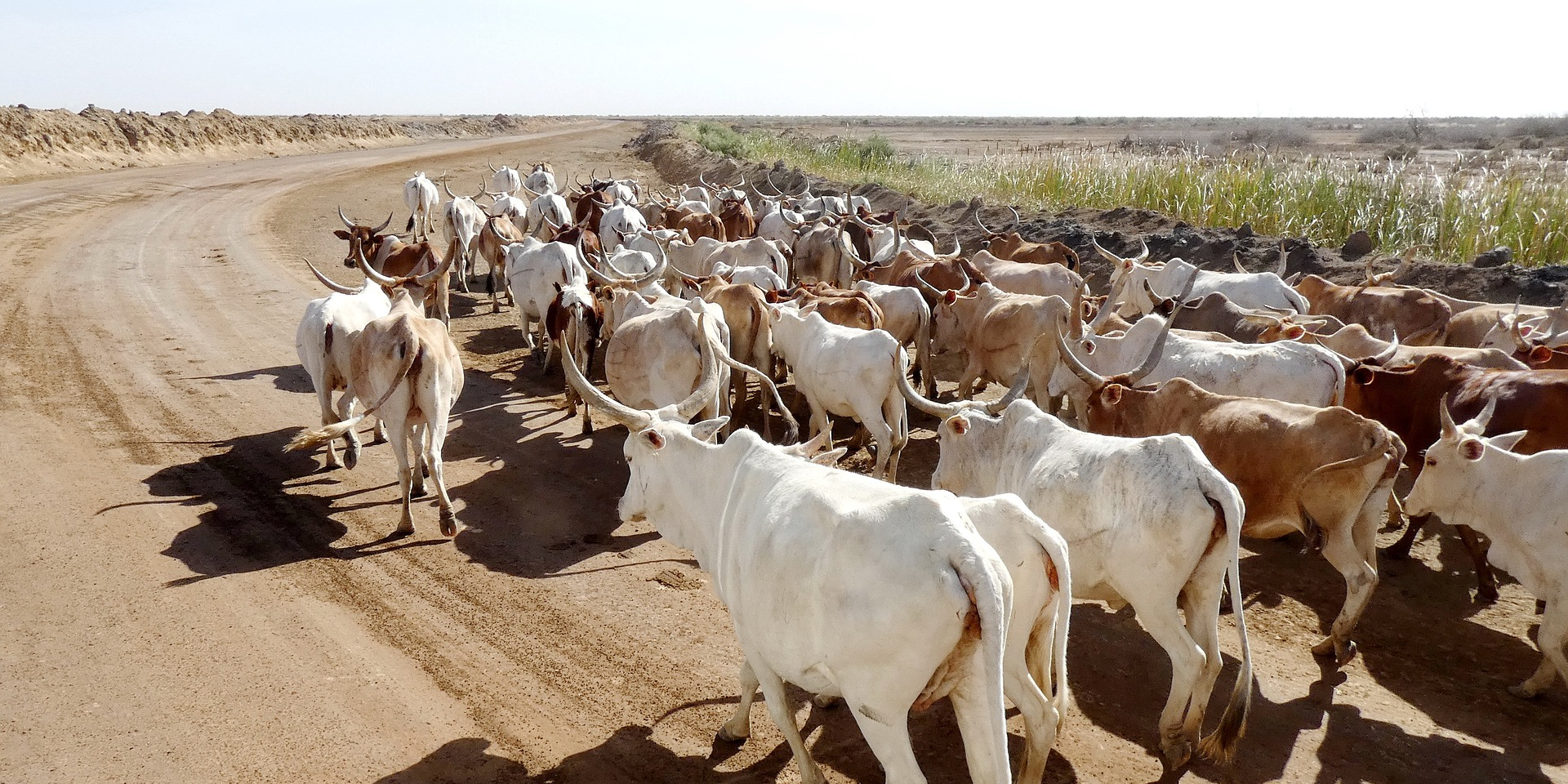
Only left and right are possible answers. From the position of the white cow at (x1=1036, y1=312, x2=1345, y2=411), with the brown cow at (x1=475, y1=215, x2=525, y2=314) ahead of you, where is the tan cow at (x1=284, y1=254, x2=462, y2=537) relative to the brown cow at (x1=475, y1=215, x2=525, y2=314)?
left

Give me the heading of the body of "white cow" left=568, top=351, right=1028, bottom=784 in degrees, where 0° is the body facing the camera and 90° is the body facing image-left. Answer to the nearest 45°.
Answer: approximately 135°

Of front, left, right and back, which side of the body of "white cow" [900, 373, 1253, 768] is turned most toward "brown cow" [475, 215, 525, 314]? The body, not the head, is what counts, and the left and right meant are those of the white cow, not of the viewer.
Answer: front

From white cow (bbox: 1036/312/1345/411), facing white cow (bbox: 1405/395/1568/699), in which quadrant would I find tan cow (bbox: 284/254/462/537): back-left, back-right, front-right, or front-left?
back-right

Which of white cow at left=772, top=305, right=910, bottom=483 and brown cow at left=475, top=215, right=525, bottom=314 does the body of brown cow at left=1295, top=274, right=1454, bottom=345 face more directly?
the brown cow

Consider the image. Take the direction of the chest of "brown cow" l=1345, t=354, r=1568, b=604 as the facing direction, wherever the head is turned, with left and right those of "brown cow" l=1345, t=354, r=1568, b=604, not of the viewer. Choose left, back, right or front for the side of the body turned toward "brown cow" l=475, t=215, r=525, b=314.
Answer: front

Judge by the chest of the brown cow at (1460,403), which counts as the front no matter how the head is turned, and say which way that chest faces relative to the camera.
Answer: to the viewer's left

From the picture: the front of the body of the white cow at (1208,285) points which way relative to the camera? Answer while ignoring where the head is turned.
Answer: to the viewer's left

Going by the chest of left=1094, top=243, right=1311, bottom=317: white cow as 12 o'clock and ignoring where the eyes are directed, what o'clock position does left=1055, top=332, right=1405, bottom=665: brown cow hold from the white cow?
The brown cow is roughly at 9 o'clock from the white cow.

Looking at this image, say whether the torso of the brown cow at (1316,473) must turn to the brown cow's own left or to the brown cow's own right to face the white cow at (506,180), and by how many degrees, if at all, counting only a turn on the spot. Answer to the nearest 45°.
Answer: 0° — it already faces it

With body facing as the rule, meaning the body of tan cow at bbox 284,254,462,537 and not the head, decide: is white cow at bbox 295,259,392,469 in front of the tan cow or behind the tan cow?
in front

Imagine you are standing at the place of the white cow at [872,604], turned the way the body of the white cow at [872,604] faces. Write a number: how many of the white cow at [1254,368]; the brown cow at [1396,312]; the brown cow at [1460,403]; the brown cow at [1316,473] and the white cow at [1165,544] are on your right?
5

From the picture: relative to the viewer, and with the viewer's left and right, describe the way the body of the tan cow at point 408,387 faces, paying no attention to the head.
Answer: facing away from the viewer

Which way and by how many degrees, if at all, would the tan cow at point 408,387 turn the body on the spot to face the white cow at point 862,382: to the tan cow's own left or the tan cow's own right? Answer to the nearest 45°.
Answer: approximately 90° to the tan cow's own right

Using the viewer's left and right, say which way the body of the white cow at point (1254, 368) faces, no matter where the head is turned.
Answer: facing to the left of the viewer
